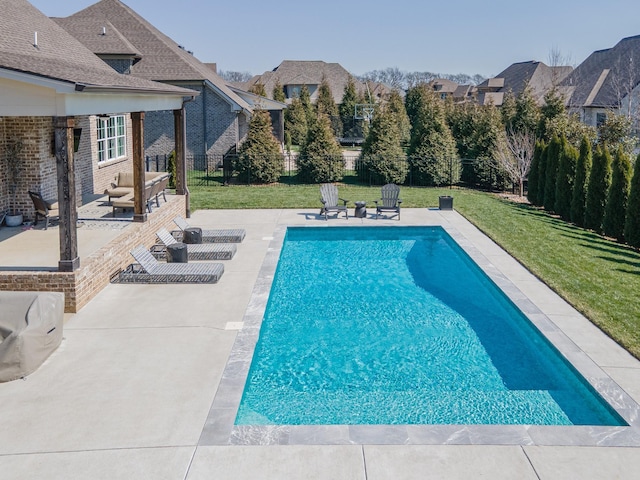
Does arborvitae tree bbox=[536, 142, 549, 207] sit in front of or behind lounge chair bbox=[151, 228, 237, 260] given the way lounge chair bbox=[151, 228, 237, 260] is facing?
in front

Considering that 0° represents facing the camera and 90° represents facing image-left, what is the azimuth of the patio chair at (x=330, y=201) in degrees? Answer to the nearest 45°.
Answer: approximately 315°

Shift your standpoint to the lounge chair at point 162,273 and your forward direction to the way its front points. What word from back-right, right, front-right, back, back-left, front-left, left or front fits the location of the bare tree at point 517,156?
front-left

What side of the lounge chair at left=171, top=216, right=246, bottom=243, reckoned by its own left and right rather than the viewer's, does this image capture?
right

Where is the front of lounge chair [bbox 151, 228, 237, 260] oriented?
to the viewer's right

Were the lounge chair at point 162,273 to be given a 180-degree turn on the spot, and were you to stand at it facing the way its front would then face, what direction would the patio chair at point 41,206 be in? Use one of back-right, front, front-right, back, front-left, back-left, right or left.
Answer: front-right

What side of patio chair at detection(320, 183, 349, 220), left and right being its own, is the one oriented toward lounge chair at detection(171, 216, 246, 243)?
right

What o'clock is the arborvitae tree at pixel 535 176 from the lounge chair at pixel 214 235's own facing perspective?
The arborvitae tree is roughly at 11 o'clock from the lounge chair.

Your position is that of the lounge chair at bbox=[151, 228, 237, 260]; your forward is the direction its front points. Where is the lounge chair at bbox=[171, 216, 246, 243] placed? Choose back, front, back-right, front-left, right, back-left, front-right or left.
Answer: left

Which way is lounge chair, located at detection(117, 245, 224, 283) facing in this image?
to the viewer's right

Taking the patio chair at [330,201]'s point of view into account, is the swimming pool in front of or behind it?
in front
